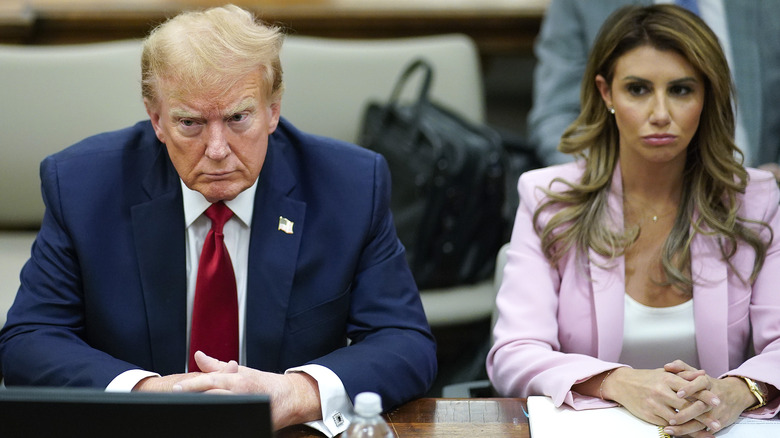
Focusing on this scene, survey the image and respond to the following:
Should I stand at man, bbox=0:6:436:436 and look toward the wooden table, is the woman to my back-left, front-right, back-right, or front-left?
front-left

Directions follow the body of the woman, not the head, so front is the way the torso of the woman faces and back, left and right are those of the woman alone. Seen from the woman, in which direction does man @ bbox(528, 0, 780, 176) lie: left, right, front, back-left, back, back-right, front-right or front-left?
back

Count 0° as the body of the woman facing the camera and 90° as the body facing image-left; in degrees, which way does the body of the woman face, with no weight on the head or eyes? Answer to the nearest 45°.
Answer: approximately 0°

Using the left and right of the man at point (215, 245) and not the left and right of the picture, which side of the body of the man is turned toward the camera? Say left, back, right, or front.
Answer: front

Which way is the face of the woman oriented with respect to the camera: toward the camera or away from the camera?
toward the camera

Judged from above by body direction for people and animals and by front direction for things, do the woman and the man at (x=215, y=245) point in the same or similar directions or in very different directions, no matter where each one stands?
same or similar directions

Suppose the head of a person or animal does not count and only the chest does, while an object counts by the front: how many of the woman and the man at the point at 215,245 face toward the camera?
2

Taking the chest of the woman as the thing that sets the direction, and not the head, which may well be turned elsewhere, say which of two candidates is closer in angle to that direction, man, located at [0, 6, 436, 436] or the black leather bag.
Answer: the man

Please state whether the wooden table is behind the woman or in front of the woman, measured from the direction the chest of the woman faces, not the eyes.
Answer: in front

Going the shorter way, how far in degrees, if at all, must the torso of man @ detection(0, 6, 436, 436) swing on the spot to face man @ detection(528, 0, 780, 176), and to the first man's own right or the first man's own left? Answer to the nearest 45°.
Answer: approximately 135° to the first man's own left

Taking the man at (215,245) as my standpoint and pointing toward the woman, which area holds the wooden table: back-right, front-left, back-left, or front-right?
front-right

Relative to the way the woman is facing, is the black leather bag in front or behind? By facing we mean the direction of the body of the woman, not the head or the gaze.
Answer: behind

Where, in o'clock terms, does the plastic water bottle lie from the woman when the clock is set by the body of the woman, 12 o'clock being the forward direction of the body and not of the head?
The plastic water bottle is roughly at 1 o'clock from the woman.
